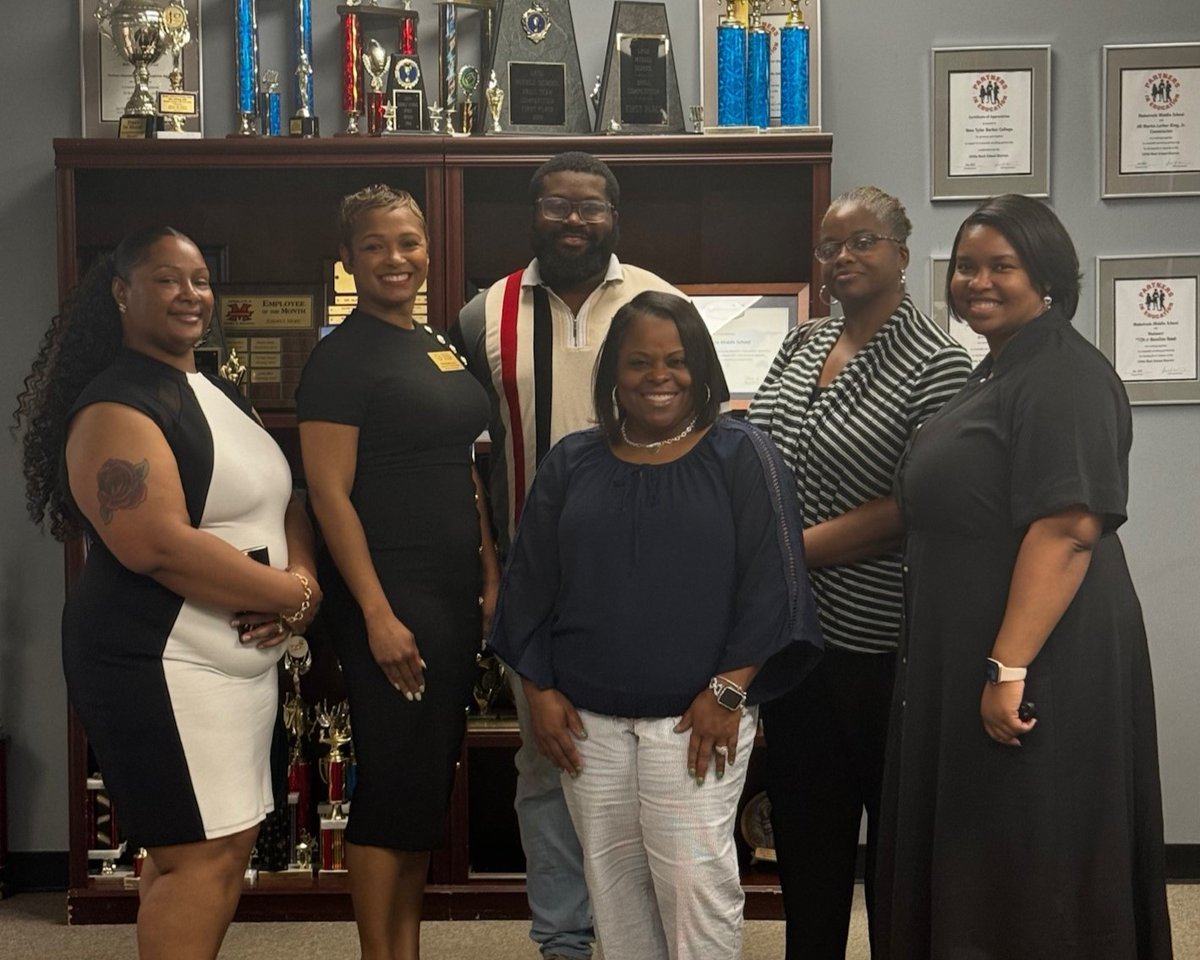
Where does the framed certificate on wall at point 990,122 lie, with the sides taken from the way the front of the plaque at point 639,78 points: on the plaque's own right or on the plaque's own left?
on the plaque's own left

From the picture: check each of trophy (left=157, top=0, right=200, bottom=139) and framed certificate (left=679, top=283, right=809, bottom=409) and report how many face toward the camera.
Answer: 2

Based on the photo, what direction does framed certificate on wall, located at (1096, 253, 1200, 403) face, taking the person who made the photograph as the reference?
facing the viewer

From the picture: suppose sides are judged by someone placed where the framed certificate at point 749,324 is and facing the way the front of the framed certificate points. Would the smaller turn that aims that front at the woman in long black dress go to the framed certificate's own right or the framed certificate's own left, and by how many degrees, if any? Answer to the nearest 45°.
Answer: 0° — it already faces them

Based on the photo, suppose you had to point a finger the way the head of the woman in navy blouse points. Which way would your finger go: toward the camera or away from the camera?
toward the camera

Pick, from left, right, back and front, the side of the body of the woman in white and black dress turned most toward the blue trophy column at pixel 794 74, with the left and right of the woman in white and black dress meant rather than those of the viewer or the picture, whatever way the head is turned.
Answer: left

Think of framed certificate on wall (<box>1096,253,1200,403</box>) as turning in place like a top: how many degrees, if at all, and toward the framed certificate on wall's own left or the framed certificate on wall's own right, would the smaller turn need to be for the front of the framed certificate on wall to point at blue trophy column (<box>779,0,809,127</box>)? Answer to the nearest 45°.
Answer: approximately 45° to the framed certificate on wall's own right

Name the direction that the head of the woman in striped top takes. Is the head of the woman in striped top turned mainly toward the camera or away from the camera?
toward the camera

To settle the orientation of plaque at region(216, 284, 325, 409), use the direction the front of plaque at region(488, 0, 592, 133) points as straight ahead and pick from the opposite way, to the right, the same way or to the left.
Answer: the same way

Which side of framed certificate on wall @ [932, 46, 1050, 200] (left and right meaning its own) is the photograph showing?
front

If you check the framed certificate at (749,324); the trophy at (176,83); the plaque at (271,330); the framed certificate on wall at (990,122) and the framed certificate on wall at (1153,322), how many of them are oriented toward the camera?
5

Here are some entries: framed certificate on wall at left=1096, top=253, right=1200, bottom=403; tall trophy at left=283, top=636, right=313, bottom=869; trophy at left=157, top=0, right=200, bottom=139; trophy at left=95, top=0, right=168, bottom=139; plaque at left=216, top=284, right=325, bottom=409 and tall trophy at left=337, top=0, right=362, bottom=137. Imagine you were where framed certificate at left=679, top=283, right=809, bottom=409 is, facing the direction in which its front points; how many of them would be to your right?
5

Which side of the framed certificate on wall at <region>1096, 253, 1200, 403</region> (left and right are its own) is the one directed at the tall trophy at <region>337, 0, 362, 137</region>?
right
